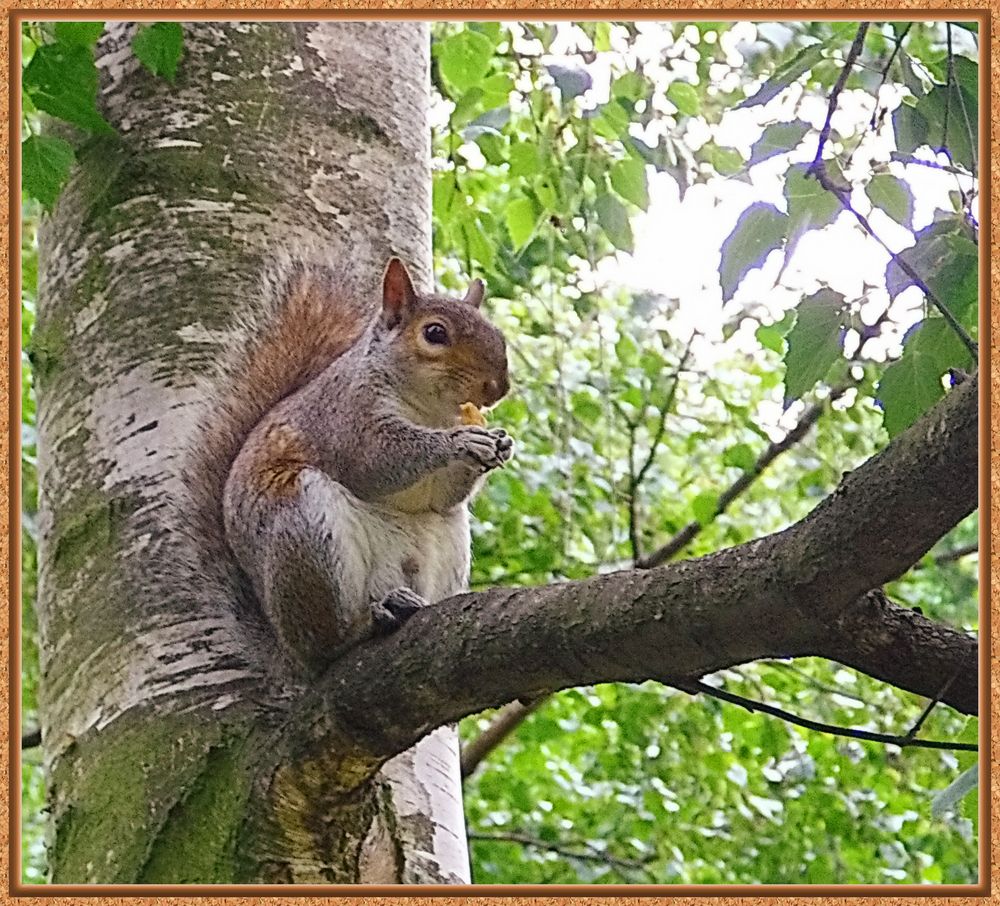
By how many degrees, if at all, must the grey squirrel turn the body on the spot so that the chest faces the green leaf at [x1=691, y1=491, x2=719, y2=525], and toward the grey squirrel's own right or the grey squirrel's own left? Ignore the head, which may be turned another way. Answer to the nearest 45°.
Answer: approximately 90° to the grey squirrel's own left

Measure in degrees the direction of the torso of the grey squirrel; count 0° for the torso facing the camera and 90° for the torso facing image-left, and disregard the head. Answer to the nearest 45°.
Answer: approximately 315°

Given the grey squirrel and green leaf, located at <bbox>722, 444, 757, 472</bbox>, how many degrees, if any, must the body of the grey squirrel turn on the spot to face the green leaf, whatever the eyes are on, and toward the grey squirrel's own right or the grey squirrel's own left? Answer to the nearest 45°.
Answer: approximately 90° to the grey squirrel's own left
